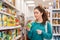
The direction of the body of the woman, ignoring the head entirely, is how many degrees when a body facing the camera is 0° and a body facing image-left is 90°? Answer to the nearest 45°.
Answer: approximately 45°
